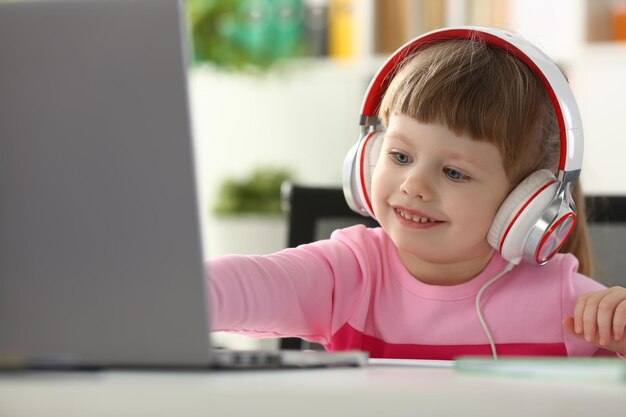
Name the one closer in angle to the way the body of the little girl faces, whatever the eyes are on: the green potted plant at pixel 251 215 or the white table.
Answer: the white table

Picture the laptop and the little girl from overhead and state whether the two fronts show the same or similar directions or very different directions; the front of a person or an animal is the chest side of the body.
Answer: very different directions

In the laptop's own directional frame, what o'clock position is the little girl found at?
The little girl is roughly at 12 o'clock from the laptop.

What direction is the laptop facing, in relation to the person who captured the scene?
facing away from the viewer and to the right of the viewer

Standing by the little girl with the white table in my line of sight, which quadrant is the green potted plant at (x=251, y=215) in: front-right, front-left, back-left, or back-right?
back-right

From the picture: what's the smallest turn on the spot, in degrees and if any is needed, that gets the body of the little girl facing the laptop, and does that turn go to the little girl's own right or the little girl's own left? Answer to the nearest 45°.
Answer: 0° — they already face it
